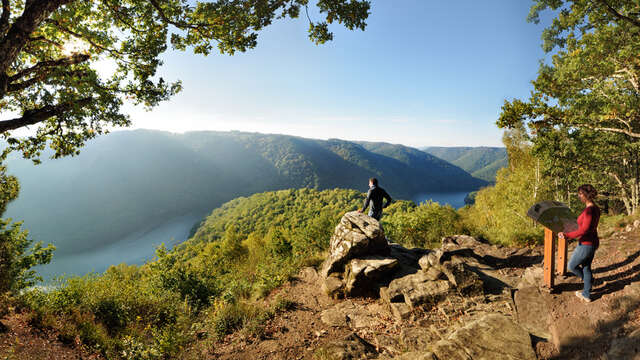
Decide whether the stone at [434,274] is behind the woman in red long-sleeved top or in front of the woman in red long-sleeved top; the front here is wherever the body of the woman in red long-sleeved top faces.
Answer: in front

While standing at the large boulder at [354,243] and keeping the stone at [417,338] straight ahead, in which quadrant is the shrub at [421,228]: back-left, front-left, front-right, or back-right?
back-left

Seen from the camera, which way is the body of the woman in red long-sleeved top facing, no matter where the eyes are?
to the viewer's left

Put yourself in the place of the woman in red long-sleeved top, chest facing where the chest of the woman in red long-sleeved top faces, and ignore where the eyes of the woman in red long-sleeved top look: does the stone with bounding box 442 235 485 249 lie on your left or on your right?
on your right

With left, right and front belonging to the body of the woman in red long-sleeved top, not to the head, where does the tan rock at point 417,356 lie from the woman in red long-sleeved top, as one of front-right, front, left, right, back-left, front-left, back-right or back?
front-left

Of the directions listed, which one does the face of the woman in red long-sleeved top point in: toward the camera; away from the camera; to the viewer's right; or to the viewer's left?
to the viewer's left

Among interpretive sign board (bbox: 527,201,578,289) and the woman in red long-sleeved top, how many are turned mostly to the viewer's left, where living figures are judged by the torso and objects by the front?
1
